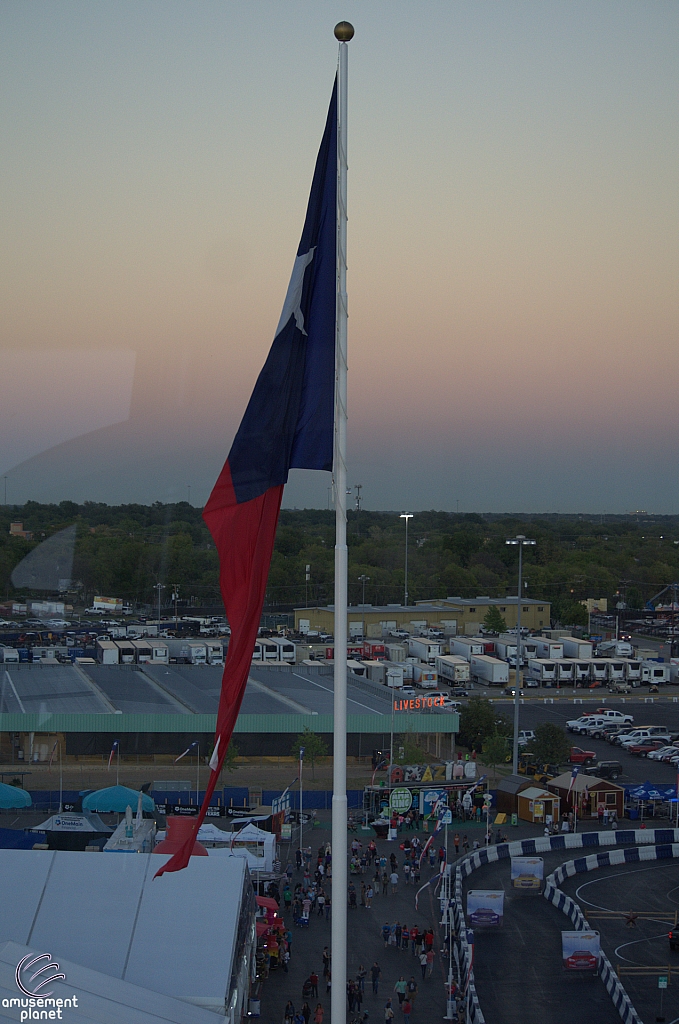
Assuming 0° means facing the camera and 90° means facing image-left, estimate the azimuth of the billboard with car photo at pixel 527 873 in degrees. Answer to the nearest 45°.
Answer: approximately 0°

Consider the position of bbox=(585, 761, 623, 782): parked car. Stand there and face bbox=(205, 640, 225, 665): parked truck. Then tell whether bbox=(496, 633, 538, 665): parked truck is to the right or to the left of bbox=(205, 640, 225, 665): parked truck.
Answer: right

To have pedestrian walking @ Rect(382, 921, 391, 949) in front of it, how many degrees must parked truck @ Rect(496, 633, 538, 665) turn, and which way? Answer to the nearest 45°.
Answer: approximately 45° to its right

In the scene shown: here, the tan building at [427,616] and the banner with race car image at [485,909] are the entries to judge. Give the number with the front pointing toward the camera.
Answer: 2

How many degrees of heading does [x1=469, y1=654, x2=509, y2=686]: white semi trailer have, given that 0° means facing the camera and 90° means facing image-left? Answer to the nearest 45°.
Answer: approximately 315°

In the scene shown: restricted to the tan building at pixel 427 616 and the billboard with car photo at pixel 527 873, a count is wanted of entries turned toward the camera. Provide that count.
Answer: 2

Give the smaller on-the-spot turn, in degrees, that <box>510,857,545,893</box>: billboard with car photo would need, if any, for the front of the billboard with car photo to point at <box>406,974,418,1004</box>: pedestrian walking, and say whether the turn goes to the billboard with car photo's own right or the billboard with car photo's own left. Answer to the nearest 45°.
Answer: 0° — it already faces them

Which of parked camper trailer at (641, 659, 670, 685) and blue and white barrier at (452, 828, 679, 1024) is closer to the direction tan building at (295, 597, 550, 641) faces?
the blue and white barrier

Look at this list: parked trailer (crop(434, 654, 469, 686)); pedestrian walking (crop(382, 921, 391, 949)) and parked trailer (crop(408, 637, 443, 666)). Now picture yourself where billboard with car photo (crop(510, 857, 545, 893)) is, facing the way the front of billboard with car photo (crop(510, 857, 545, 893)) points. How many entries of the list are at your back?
2
